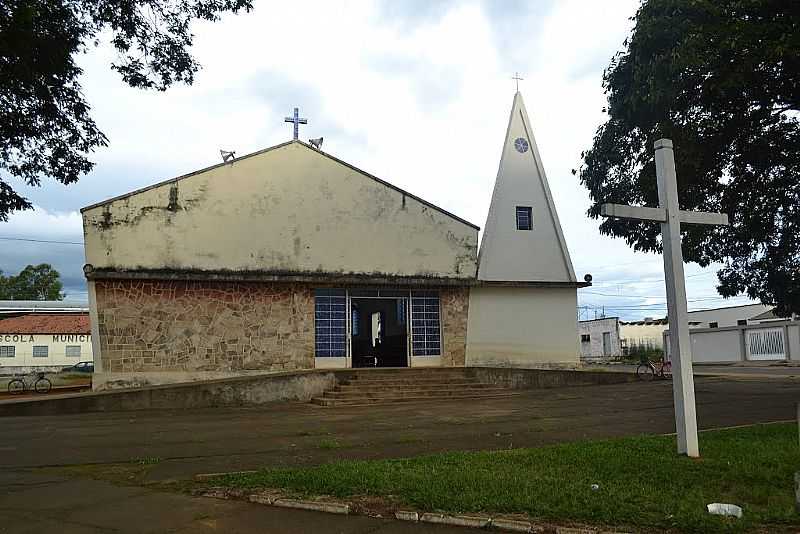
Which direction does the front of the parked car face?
to the viewer's left

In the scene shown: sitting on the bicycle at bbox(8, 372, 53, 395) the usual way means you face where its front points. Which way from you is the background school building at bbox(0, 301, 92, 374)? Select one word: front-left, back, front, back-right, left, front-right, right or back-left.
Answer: left

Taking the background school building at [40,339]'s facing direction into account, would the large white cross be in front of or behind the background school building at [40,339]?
in front

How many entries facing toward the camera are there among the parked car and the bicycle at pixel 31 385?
0

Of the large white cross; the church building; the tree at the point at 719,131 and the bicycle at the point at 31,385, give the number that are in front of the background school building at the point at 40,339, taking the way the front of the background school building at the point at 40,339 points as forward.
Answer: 4

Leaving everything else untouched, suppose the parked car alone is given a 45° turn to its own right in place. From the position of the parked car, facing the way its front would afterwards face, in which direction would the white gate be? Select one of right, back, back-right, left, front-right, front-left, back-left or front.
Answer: back

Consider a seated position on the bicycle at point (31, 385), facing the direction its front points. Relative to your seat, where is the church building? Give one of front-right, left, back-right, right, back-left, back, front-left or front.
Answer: front-right

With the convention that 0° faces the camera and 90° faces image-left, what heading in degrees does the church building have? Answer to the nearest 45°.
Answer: approximately 0°

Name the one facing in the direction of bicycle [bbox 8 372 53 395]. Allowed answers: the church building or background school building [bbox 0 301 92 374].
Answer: the background school building
